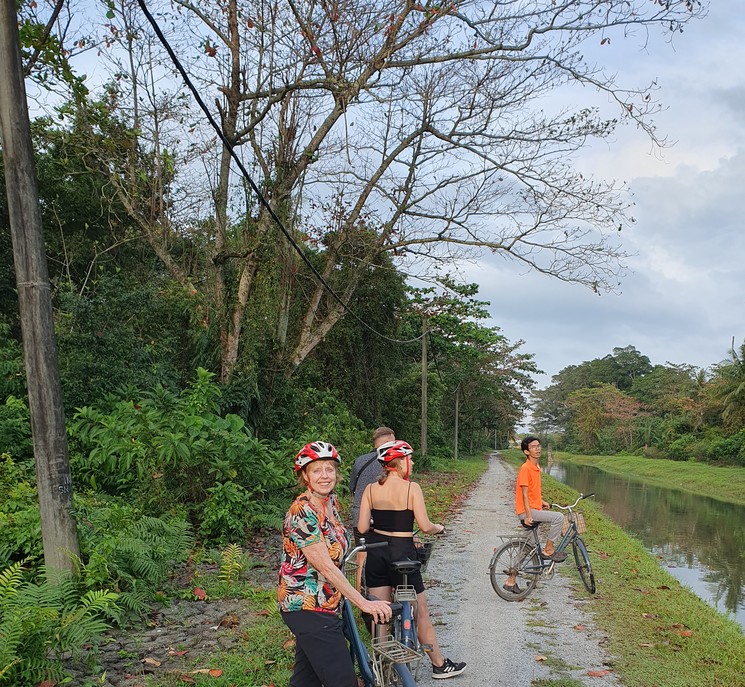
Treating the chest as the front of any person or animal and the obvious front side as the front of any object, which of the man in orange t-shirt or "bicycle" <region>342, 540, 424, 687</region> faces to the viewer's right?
the man in orange t-shirt

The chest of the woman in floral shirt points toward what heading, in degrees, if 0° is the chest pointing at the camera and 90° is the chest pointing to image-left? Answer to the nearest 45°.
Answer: approximately 315°

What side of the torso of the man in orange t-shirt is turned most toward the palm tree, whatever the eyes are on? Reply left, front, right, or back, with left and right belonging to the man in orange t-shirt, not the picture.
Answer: left

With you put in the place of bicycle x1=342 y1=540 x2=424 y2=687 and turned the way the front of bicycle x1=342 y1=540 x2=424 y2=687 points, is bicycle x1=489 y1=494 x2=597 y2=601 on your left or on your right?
on your right

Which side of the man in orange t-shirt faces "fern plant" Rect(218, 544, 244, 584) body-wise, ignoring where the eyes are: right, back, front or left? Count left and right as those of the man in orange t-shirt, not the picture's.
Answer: back

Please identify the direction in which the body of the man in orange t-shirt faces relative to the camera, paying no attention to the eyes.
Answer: to the viewer's right

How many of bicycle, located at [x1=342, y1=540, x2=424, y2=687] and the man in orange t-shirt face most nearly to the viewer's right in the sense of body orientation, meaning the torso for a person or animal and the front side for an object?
1

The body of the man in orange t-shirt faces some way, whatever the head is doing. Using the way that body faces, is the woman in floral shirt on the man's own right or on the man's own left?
on the man's own right

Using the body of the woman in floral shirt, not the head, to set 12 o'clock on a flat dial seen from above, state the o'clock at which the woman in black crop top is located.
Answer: The woman in black crop top is roughly at 8 o'clock from the woman in floral shirt.
